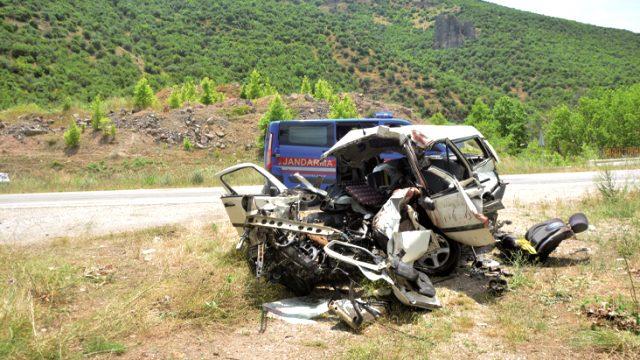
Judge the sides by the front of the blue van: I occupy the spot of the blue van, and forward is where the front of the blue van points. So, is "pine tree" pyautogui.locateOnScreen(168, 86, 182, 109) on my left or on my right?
on my left

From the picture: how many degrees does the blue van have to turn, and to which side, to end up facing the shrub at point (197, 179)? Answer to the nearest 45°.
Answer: approximately 135° to its left

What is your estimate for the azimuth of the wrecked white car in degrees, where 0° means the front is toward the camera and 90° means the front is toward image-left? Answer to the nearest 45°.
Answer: approximately 45°

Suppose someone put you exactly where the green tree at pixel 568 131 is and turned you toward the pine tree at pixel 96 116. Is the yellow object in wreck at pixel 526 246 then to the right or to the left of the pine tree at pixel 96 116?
left

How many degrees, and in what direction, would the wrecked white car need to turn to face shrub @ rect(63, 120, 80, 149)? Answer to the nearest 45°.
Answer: approximately 90° to its right

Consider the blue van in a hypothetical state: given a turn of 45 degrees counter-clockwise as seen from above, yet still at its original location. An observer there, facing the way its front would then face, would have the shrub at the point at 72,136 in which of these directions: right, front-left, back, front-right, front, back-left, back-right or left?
left

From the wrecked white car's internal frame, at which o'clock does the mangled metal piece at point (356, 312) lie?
The mangled metal piece is roughly at 11 o'clock from the wrecked white car.

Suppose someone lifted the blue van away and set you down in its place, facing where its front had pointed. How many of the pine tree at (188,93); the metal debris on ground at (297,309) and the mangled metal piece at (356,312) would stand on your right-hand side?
2

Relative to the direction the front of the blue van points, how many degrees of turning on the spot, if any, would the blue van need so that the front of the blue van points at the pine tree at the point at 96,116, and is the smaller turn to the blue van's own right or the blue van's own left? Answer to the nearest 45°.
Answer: approximately 135° to the blue van's own left

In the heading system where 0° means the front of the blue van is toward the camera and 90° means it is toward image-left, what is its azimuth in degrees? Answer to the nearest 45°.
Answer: approximately 270°

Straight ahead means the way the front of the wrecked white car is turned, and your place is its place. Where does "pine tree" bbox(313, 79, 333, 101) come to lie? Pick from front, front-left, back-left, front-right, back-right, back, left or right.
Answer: back-right

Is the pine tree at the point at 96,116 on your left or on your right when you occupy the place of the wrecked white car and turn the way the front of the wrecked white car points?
on your right

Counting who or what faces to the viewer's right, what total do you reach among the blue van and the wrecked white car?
1

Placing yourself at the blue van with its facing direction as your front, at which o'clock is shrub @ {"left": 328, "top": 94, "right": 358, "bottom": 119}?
The shrub is roughly at 9 o'clock from the blue van.
